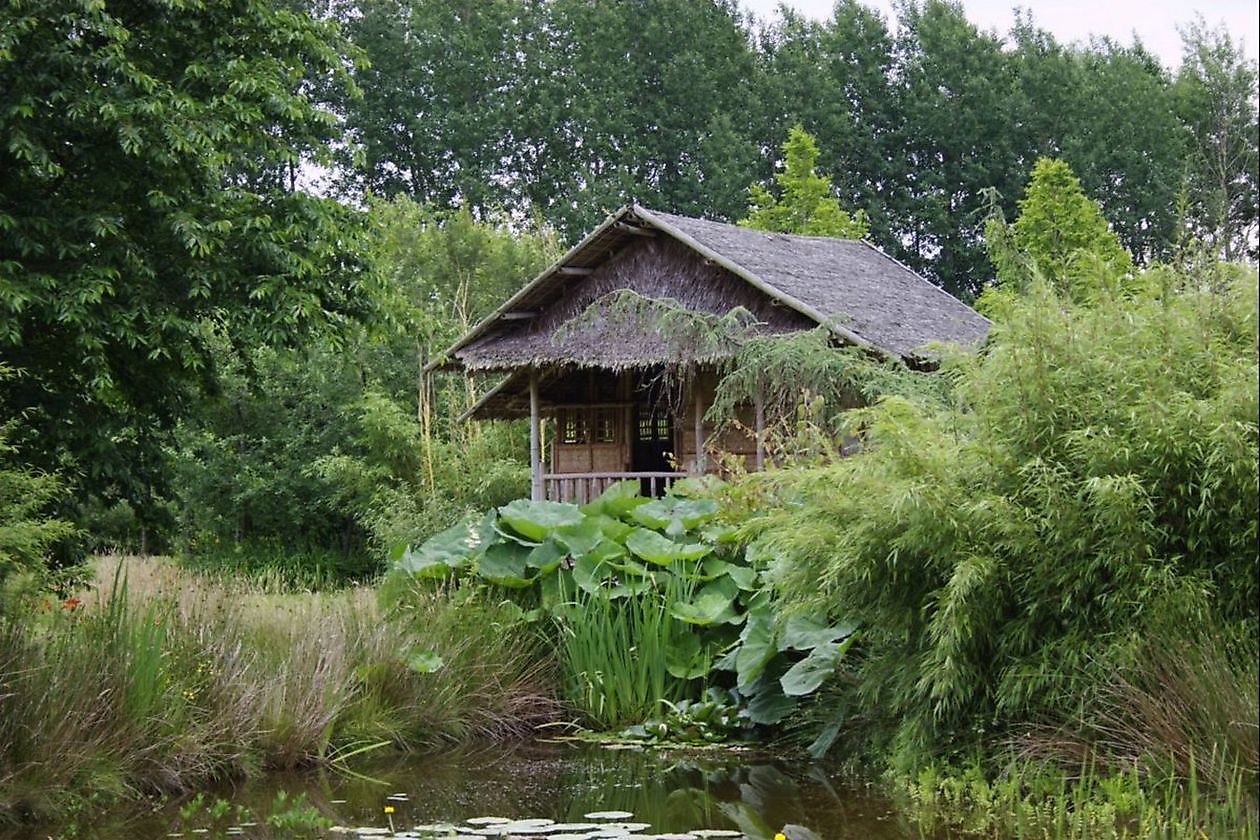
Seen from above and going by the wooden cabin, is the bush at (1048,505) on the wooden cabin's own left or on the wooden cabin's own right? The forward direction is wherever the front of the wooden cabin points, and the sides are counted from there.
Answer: on the wooden cabin's own left

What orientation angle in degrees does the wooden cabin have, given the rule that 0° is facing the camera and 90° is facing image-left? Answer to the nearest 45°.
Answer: approximately 45°

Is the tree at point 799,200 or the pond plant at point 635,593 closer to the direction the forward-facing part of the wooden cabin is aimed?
the pond plant

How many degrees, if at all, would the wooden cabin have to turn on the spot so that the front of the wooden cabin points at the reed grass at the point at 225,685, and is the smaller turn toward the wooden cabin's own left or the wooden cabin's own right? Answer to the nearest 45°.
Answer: approximately 45° to the wooden cabin's own left

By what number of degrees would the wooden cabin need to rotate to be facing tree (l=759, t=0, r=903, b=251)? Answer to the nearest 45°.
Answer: approximately 135° to its right

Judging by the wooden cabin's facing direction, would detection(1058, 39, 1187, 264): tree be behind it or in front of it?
behind

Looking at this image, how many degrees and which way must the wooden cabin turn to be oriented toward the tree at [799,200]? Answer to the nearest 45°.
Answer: approximately 135° to its right

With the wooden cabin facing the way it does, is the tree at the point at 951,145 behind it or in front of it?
behind
